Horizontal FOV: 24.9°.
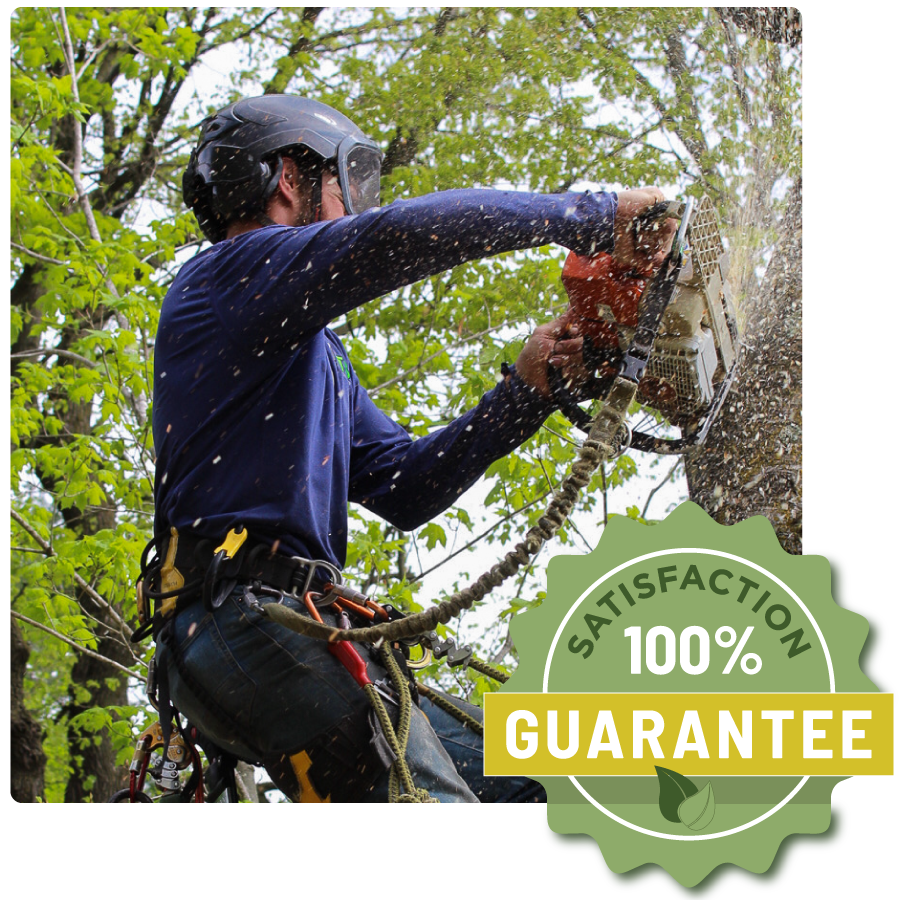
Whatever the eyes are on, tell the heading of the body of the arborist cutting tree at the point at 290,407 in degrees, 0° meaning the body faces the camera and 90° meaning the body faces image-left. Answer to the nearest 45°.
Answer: approximately 270°
